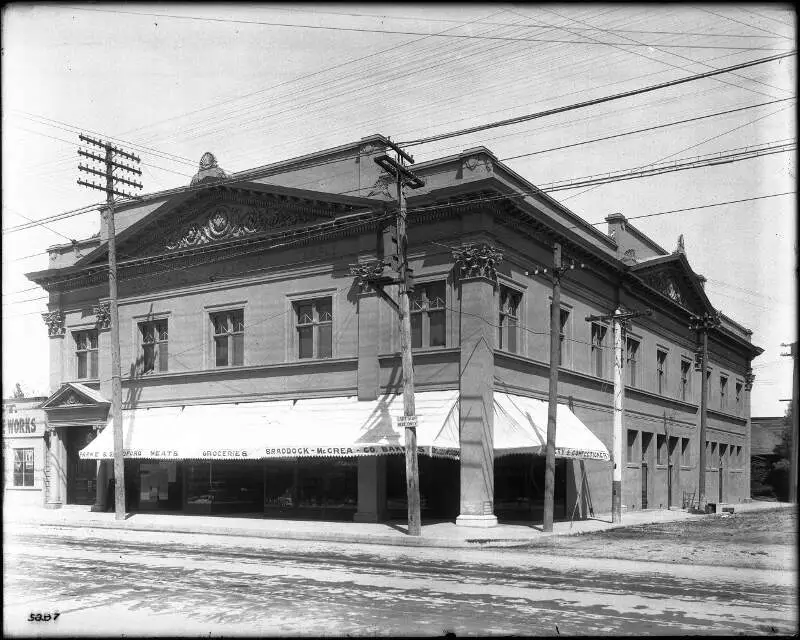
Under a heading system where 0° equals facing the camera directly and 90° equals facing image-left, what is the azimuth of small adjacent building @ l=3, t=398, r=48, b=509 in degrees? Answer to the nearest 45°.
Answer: approximately 0°

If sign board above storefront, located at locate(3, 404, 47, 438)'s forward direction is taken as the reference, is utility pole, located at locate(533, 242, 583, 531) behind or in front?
in front

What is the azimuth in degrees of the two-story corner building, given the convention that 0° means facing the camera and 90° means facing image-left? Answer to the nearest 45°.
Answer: approximately 45°

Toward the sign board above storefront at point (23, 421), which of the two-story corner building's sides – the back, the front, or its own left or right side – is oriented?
right

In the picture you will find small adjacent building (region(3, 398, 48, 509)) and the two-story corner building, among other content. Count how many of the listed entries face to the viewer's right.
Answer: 0

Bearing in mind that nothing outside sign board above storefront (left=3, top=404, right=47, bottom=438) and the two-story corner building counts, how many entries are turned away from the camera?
0
